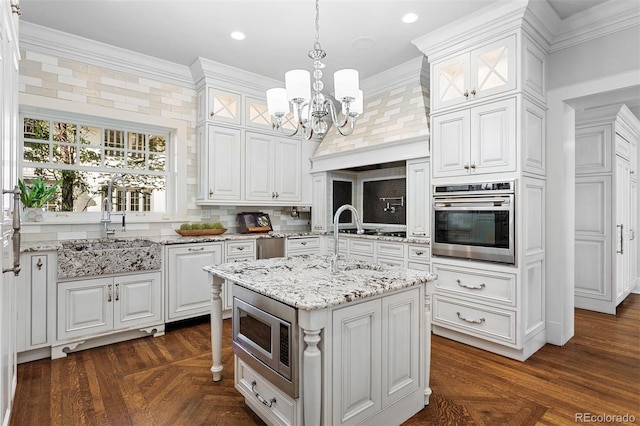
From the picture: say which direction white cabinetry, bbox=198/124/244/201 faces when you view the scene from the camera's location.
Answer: facing the viewer and to the right of the viewer

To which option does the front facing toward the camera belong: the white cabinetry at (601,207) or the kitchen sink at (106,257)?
the kitchen sink

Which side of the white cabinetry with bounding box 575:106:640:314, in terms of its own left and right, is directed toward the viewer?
right

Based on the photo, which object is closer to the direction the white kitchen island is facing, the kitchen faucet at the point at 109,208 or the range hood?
the kitchen faucet

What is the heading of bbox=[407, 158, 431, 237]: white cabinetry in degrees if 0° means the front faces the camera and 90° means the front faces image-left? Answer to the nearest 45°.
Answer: approximately 45°

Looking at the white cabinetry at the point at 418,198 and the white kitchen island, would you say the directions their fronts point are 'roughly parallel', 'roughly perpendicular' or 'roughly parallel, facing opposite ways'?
roughly parallel

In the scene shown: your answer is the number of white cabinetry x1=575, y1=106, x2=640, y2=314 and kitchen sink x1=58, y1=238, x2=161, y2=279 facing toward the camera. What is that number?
1

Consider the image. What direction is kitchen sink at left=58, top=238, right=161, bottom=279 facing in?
toward the camera

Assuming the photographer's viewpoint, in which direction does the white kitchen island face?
facing the viewer and to the left of the viewer
